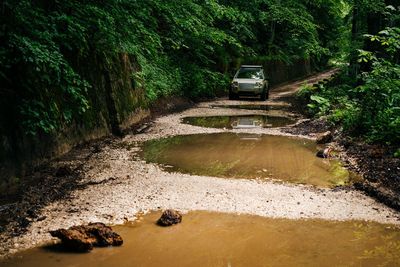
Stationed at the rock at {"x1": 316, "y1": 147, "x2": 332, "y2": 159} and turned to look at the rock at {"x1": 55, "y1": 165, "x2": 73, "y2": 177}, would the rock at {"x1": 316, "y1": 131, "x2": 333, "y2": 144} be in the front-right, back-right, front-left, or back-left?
back-right

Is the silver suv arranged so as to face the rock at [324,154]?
yes

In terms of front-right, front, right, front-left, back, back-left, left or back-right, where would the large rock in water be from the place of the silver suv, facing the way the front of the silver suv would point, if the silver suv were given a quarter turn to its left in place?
right

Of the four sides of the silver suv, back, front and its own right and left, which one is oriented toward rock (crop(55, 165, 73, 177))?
front

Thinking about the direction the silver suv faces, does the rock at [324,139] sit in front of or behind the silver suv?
in front

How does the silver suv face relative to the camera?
toward the camera
